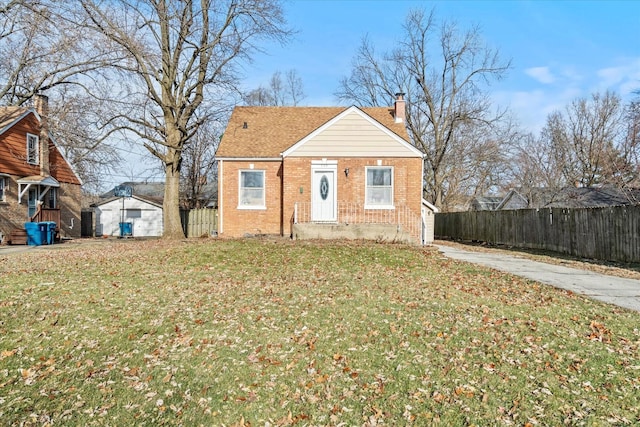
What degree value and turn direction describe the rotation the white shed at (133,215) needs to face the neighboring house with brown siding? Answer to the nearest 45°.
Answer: approximately 45° to its right

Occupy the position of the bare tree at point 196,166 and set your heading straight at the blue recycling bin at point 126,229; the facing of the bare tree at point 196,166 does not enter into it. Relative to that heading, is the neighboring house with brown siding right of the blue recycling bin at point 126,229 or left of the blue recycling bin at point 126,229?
left

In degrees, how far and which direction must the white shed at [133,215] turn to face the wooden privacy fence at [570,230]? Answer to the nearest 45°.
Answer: approximately 45° to its left

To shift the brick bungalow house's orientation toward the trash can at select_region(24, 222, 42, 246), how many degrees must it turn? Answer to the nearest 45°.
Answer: approximately 90° to its right

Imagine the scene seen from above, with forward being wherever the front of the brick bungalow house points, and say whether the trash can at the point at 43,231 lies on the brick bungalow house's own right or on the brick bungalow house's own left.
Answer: on the brick bungalow house's own right

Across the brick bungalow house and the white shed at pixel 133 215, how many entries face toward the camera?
2

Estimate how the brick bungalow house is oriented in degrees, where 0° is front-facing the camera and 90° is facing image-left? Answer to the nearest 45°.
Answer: approximately 0°

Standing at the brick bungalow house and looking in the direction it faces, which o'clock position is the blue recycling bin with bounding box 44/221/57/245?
The blue recycling bin is roughly at 3 o'clock from the brick bungalow house.

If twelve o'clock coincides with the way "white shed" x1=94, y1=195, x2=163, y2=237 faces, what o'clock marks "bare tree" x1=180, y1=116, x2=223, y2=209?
The bare tree is roughly at 8 o'clock from the white shed.

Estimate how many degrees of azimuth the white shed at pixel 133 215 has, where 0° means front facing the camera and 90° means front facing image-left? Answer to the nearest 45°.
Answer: approximately 0°
